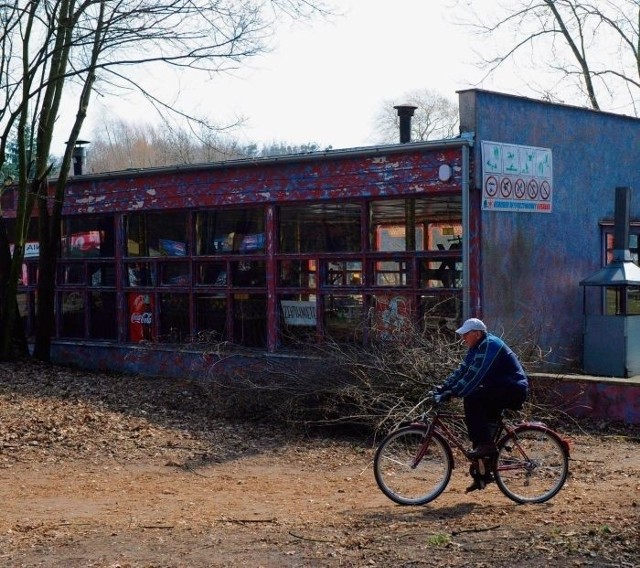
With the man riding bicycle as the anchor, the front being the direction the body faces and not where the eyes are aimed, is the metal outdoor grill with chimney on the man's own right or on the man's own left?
on the man's own right

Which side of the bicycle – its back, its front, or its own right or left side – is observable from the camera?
left

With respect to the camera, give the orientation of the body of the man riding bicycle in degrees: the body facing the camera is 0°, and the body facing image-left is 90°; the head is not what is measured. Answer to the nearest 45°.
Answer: approximately 90°

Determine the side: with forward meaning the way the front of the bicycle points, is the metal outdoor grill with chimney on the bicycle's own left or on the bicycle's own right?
on the bicycle's own right

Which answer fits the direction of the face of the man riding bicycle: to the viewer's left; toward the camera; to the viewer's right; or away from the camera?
to the viewer's left
